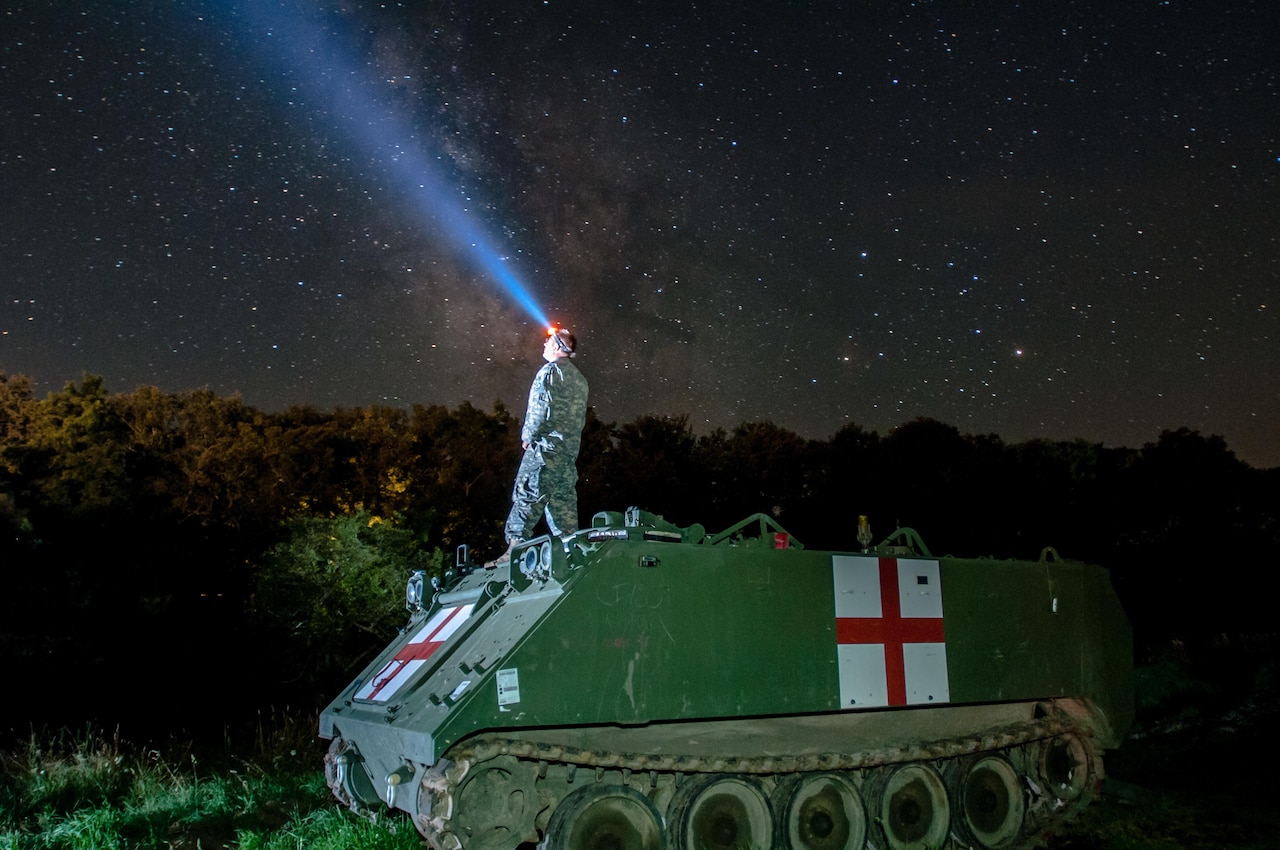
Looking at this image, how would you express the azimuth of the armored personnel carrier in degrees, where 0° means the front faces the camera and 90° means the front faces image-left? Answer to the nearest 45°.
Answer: approximately 45°
